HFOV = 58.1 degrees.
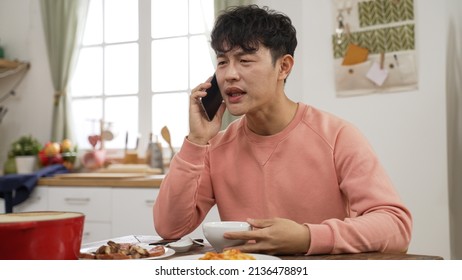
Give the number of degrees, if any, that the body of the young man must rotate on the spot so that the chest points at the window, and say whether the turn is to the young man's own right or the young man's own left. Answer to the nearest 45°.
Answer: approximately 90° to the young man's own right

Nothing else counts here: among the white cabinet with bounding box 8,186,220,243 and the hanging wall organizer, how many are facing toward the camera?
2

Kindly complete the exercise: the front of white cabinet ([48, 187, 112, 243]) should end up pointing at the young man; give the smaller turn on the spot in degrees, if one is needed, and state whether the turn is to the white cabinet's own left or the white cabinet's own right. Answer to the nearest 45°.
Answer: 0° — it already faces them

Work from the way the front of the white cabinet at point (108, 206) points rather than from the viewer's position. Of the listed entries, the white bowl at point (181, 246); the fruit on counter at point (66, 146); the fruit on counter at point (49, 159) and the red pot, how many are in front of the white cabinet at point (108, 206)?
2

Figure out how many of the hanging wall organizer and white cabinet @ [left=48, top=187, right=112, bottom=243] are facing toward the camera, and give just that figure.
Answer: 2

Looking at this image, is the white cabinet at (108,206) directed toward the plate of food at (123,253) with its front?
yes

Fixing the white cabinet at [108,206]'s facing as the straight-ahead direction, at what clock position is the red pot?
The red pot is roughly at 12 o'clock from the white cabinet.
